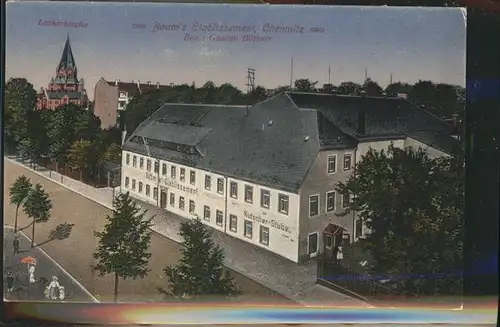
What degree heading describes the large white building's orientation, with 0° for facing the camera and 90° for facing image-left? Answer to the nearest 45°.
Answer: approximately 45°
